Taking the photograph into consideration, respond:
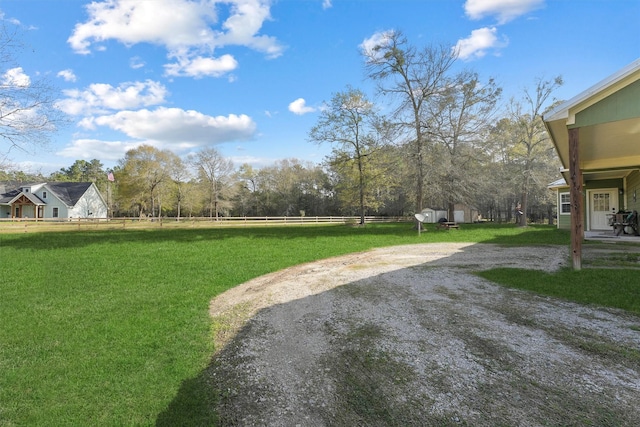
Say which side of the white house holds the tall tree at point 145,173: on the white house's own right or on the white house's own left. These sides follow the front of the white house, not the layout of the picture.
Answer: on the white house's own left

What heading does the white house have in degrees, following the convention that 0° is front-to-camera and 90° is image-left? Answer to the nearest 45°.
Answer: approximately 45°

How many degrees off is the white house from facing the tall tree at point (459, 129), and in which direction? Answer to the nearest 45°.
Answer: approximately 90° to its left

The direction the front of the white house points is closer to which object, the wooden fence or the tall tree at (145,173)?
the wooden fence

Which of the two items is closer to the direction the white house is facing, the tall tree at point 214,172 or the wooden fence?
the wooden fence

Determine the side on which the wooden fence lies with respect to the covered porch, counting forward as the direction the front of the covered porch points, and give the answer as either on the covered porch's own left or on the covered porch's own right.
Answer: on the covered porch's own right
